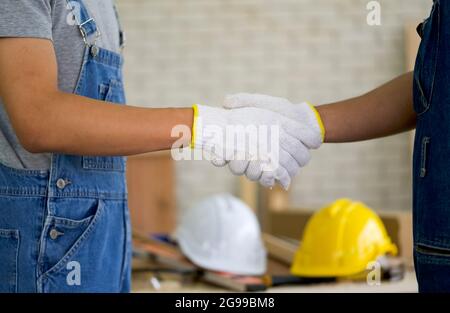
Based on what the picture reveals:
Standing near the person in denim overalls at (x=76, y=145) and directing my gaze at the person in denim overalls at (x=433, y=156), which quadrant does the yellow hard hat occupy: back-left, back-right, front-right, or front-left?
front-left

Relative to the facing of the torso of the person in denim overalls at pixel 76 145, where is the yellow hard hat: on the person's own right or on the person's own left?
on the person's own left

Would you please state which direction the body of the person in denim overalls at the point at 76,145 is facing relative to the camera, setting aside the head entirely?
to the viewer's right

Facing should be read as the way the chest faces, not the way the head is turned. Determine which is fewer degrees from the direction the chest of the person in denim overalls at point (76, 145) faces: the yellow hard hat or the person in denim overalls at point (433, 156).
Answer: the person in denim overalls

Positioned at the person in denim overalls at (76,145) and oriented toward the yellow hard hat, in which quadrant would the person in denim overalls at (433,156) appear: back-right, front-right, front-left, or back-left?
front-right

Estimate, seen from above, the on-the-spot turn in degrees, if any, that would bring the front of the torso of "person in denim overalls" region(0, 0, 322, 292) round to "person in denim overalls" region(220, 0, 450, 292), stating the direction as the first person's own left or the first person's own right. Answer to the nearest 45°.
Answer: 0° — they already face them

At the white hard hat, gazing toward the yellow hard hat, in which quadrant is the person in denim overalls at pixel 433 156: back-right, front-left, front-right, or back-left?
front-right
